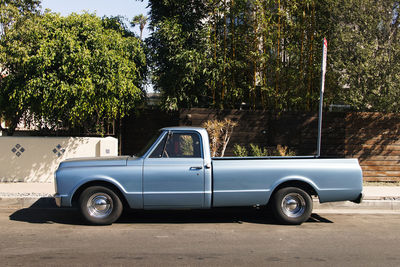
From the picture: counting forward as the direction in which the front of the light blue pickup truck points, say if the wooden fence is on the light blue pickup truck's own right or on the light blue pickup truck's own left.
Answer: on the light blue pickup truck's own right

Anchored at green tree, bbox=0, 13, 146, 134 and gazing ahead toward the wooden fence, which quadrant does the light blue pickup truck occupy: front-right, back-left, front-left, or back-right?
front-right

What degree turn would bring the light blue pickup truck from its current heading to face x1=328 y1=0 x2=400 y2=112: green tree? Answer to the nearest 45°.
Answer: approximately 135° to its right

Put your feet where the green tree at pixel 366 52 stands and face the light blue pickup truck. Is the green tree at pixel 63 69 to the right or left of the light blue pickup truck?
right

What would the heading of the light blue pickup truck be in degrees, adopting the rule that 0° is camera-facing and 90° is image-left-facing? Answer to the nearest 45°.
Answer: approximately 90°
